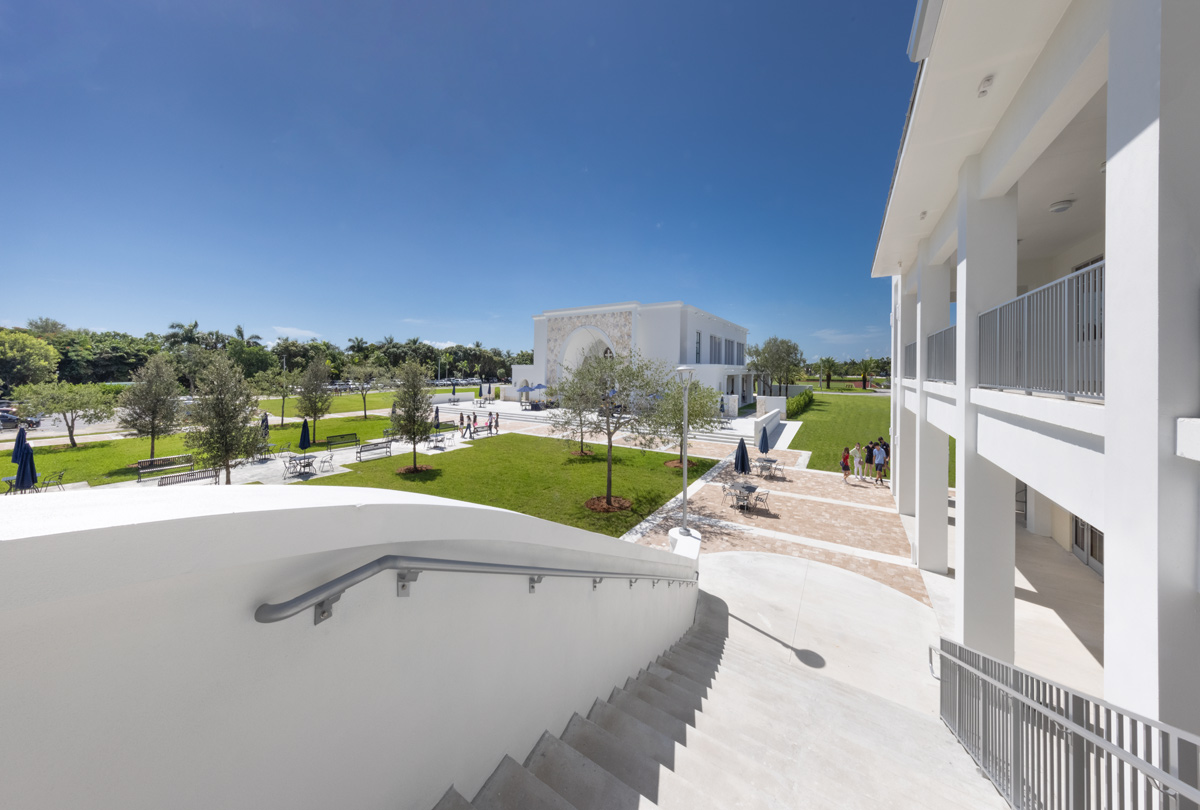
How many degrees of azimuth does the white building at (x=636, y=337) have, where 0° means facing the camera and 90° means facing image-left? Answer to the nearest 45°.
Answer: approximately 45°

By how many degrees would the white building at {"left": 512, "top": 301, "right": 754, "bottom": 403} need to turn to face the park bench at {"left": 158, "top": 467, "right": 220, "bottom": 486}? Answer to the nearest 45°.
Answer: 0° — it already faces it

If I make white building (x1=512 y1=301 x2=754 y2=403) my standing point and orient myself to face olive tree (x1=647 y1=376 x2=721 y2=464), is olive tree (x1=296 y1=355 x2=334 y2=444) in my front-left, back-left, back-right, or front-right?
front-right

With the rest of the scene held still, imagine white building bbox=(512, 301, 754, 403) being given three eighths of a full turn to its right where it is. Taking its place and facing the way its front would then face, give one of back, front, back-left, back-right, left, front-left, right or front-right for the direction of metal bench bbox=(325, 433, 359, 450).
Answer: back-left

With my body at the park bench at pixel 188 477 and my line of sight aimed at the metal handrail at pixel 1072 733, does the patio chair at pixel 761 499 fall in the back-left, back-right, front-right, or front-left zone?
front-left

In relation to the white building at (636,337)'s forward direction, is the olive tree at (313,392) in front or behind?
in front

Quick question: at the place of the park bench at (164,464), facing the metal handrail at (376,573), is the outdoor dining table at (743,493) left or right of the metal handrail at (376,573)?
left

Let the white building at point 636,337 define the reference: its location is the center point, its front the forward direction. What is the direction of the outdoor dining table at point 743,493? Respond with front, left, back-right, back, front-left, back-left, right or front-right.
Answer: front-left

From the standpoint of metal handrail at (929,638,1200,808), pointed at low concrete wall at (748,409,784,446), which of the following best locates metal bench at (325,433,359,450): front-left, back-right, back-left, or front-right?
front-left

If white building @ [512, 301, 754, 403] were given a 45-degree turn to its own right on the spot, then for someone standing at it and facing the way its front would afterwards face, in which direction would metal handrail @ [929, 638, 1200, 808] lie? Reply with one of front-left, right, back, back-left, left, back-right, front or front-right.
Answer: left

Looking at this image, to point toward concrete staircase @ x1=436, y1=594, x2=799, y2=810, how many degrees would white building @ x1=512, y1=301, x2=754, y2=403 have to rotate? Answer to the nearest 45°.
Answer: approximately 45° to its left

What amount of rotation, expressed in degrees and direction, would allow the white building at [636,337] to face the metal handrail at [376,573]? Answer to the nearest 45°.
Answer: approximately 45° to its left

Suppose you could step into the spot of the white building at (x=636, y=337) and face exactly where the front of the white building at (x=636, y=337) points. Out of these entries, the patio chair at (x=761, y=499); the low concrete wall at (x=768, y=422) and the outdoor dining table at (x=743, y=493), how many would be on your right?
0

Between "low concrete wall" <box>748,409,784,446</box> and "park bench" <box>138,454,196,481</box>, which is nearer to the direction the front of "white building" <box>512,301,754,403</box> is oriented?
the park bench
